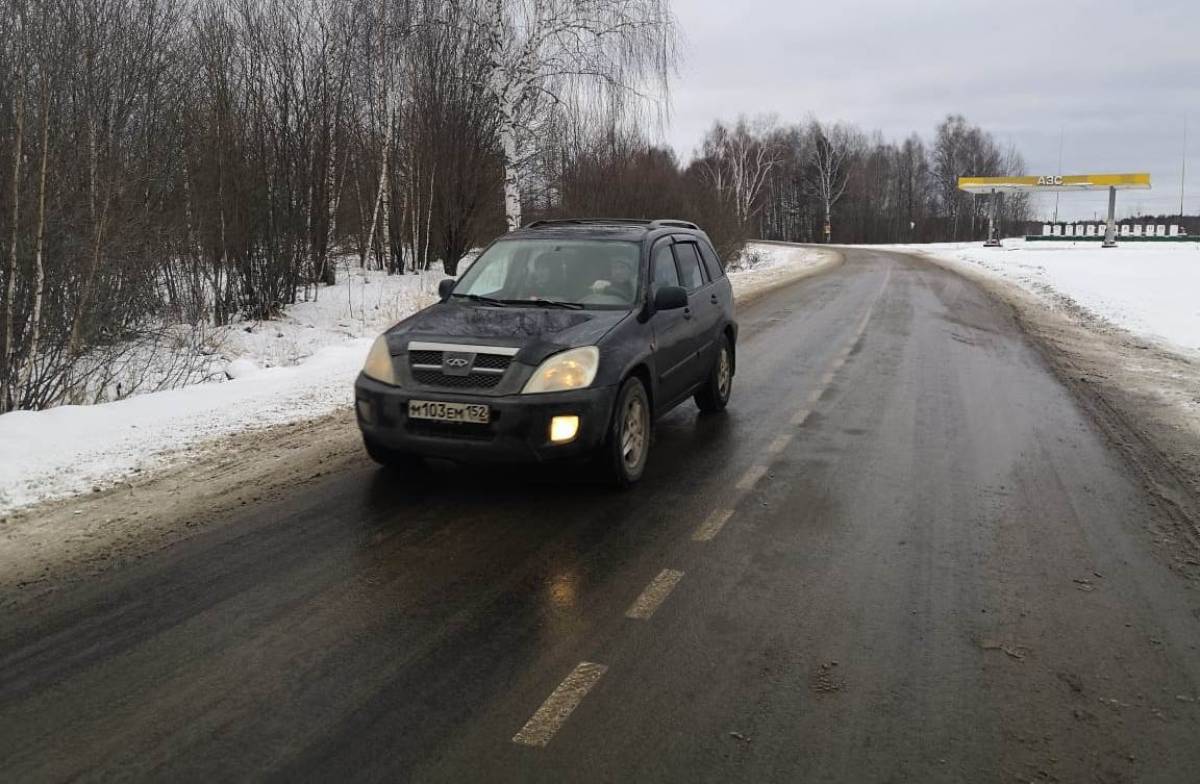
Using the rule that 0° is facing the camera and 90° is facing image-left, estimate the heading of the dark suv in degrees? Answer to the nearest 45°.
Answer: approximately 45°

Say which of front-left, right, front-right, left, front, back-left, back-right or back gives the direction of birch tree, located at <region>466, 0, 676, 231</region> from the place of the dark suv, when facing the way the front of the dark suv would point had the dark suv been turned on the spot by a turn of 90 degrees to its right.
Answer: front-right
